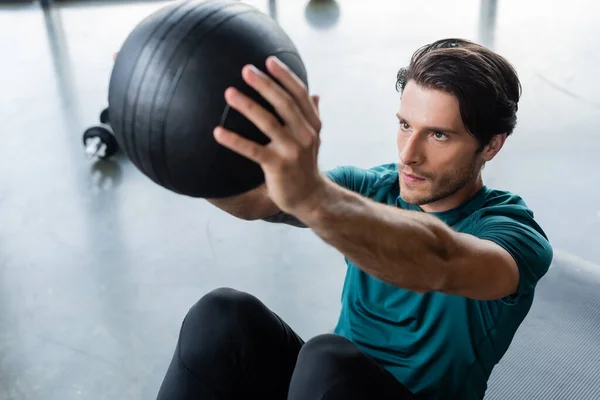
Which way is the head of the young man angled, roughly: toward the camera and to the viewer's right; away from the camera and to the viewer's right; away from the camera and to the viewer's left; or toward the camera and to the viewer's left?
toward the camera and to the viewer's left

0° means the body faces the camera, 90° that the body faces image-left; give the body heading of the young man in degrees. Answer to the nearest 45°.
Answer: approximately 45°
